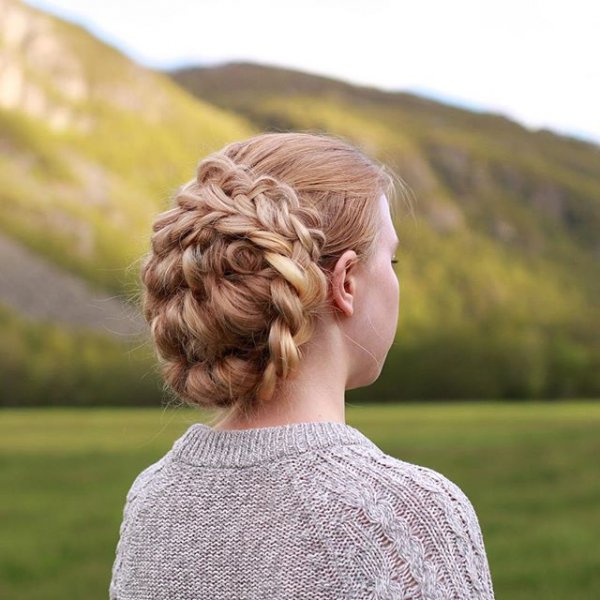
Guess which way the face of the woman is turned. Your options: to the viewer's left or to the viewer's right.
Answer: to the viewer's right

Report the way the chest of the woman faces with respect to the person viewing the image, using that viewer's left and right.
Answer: facing away from the viewer and to the right of the viewer
